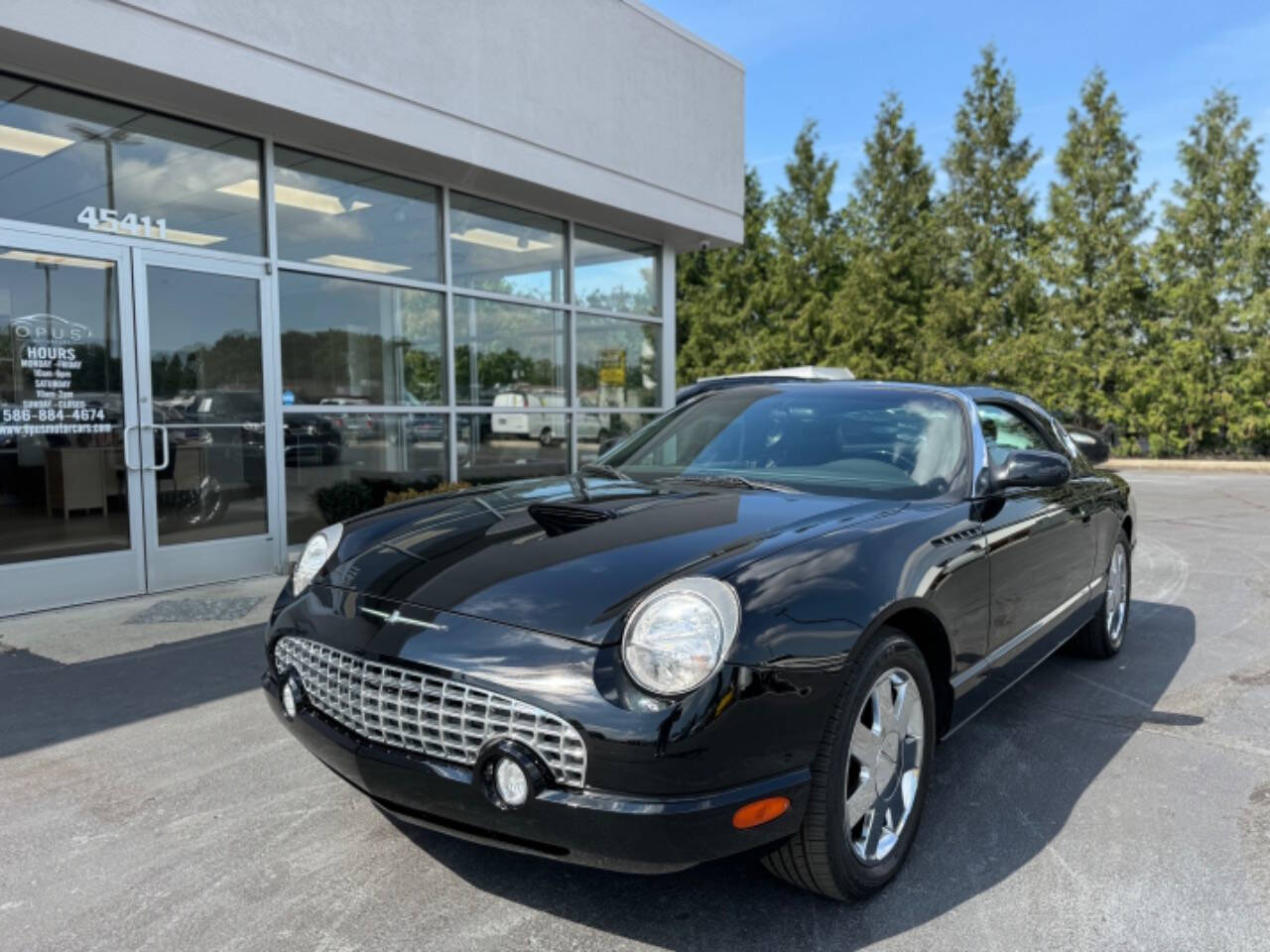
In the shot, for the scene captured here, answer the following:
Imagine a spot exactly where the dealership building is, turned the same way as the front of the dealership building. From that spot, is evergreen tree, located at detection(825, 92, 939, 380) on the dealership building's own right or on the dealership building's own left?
on the dealership building's own left

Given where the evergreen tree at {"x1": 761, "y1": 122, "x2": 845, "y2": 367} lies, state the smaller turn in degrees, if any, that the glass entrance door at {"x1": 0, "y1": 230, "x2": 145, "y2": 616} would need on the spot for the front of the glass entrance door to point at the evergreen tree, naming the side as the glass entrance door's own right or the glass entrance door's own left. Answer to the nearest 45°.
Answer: approximately 90° to the glass entrance door's own left

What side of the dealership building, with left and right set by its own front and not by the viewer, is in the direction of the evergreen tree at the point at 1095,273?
left

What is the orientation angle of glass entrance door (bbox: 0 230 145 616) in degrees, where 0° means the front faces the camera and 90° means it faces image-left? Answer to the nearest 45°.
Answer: approximately 315°

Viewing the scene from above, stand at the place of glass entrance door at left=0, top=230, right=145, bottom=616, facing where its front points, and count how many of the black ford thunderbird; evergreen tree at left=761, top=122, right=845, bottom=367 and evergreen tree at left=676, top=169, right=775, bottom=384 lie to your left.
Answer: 2

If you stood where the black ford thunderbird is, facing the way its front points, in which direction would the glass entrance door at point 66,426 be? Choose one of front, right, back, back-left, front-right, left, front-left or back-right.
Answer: right

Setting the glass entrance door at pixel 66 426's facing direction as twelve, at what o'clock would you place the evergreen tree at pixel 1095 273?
The evergreen tree is roughly at 10 o'clock from the glass entrance door.

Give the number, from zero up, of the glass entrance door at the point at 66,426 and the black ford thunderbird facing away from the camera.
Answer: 0

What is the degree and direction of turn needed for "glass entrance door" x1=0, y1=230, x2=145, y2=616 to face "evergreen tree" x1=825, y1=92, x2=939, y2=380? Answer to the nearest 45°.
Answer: approximately 90° to its left

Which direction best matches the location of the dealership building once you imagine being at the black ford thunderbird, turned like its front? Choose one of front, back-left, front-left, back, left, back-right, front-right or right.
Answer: right

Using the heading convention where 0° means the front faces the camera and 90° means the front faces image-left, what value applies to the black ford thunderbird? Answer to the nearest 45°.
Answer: approximately 45°

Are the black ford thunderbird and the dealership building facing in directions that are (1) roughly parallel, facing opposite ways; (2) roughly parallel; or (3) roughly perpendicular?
roughly perpendicular

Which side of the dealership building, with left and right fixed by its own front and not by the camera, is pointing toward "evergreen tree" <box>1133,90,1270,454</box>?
left
